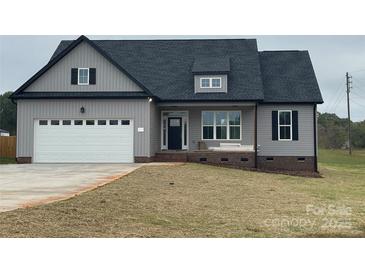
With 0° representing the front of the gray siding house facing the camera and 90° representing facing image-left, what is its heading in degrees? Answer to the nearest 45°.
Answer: approximately 0°
